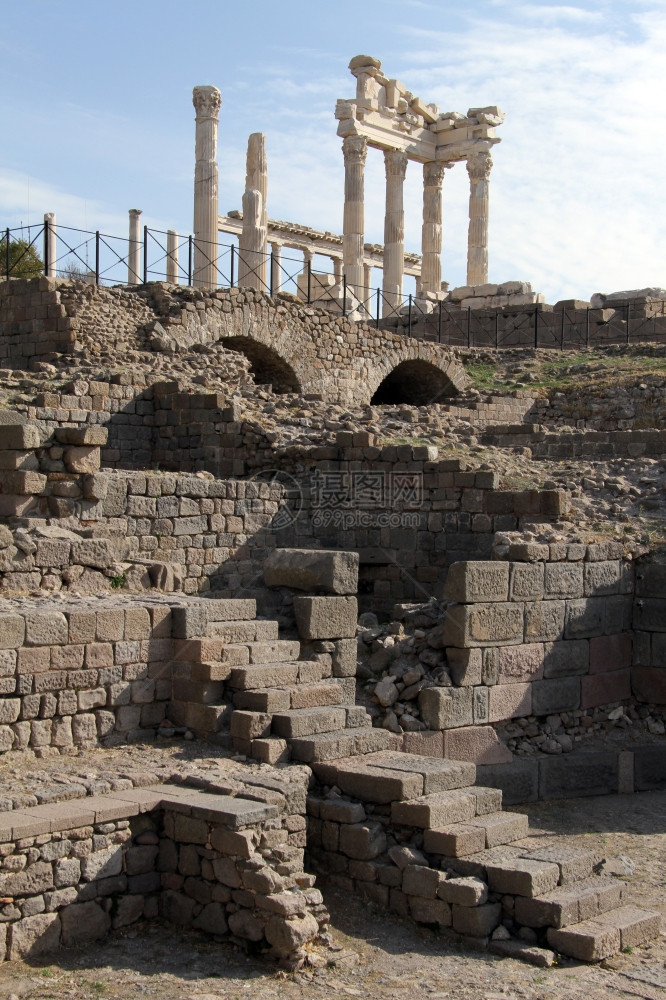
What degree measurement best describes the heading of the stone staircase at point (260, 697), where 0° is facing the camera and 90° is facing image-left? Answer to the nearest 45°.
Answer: approximately 315°

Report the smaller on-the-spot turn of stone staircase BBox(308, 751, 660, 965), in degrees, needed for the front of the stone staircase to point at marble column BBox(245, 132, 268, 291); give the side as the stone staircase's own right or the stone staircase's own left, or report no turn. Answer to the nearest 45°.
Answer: approximately 135° to the stone staircase's own left

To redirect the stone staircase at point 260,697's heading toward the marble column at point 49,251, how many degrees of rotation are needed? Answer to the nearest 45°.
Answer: approximately 135° to its left

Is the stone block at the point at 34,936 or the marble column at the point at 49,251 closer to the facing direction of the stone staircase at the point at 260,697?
the stone block

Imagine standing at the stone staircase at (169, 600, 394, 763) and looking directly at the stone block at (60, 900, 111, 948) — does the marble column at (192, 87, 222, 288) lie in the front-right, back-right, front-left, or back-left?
back-right

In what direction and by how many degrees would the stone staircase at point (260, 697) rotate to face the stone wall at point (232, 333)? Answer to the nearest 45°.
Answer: approximately 135° to its left

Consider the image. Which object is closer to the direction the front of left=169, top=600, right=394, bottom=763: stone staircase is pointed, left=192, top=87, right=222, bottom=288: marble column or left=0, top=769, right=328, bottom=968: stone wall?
the stone wall

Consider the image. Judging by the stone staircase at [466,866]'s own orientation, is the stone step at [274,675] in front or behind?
behind

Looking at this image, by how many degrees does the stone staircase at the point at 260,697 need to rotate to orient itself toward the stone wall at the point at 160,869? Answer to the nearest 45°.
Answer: approximately 45° to its right

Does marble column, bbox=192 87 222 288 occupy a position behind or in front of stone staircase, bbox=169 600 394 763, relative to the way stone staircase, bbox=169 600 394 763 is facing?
behind

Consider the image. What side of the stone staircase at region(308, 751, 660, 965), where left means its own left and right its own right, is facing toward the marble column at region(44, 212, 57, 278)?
back

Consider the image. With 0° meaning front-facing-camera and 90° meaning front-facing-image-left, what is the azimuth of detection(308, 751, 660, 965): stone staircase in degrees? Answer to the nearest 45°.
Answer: approximately 315°
